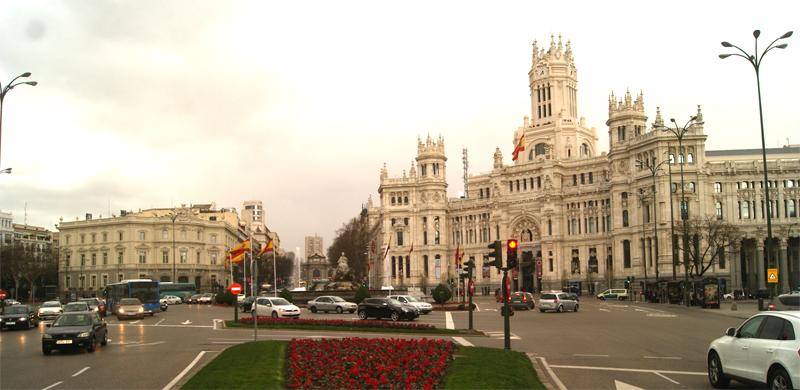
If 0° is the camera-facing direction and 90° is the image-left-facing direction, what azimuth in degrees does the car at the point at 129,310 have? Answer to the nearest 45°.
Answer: approximately 0°

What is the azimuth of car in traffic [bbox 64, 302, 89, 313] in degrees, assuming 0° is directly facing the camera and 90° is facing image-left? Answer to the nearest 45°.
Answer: approximately 0°

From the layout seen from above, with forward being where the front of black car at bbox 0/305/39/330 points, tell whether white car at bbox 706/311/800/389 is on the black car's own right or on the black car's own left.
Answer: on the black car's own left

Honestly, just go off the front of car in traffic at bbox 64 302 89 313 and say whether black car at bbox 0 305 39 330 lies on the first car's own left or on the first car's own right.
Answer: on the first car's own right

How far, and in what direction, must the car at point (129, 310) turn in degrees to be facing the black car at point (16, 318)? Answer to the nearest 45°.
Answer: approximately 45° to its right

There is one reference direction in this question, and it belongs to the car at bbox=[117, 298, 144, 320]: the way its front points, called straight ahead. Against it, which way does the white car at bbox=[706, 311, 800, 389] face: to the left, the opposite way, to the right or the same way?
the opposite way

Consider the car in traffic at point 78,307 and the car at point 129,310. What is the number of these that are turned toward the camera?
2

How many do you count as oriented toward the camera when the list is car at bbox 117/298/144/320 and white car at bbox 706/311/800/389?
1

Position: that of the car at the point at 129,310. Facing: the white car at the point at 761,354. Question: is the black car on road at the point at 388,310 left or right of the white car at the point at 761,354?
left

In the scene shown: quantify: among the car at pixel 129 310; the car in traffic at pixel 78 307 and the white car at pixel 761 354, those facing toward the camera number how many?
2
